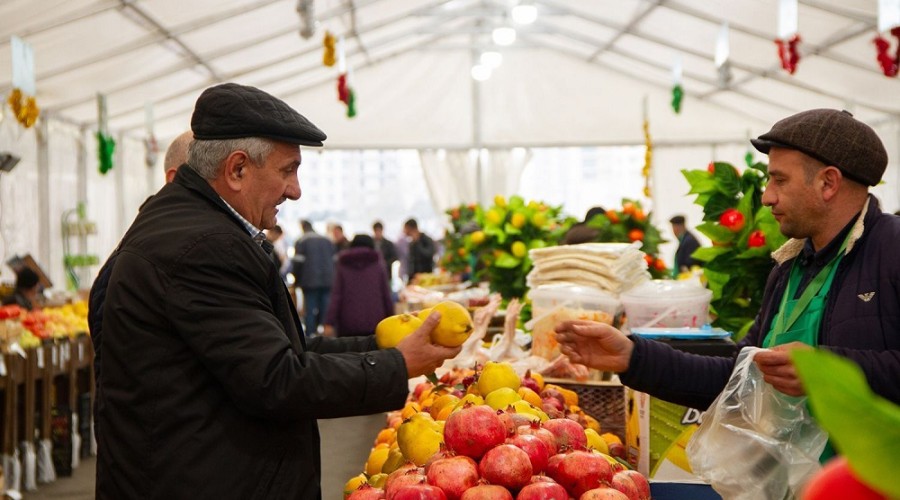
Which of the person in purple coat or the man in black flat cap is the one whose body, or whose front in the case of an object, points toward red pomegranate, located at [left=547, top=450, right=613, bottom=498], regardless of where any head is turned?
the man in black flat cap

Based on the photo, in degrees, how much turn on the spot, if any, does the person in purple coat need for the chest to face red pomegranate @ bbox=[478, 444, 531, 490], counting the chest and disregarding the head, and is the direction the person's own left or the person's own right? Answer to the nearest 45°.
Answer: approximately 180°

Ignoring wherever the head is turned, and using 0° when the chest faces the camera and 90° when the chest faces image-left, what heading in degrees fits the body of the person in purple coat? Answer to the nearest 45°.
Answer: approximately 180°

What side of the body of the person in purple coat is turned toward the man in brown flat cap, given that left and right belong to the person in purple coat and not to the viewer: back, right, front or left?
back

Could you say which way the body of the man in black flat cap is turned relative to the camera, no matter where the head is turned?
to the viewer's right

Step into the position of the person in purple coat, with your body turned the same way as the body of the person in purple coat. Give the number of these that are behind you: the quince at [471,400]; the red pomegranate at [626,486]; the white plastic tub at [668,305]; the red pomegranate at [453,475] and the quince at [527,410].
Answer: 5

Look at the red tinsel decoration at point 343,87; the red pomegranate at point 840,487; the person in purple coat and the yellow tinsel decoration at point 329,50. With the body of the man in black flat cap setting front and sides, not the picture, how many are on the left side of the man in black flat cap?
3

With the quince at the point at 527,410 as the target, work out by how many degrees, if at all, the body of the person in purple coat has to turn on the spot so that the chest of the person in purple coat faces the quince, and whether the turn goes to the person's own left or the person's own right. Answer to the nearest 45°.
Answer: approximately 180°

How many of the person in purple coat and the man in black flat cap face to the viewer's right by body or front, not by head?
1

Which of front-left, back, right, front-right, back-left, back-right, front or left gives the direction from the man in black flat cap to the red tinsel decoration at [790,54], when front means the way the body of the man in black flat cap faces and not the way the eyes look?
front-left

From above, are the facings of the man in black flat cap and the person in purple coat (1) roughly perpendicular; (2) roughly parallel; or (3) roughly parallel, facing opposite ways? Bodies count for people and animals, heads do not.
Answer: roughly perpendicular

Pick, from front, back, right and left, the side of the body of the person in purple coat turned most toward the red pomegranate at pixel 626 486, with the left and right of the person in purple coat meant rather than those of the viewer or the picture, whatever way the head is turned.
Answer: back

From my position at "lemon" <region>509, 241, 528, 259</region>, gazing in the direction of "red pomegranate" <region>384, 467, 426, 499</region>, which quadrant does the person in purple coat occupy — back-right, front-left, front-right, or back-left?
back-right

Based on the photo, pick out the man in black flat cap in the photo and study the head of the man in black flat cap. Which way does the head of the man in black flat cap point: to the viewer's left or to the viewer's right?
to the viewer's right

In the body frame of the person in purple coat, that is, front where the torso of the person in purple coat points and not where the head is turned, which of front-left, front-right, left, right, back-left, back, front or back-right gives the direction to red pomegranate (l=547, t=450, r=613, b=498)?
back

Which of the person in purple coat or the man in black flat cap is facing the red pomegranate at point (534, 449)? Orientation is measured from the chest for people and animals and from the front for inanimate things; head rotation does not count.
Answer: the man in black flat cap
